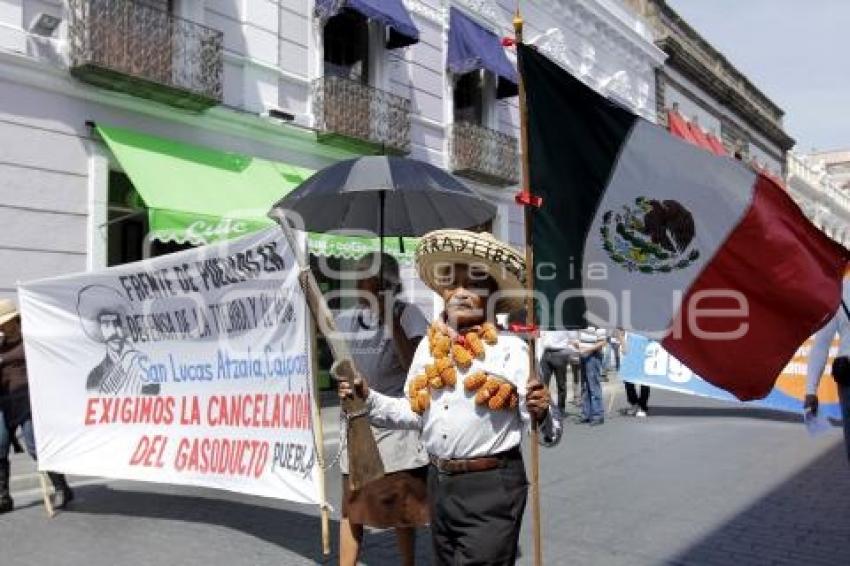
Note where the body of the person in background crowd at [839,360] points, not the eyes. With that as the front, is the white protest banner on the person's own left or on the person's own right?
on the person's own right

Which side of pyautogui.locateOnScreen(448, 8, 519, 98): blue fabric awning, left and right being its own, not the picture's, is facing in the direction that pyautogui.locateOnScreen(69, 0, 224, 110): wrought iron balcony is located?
right

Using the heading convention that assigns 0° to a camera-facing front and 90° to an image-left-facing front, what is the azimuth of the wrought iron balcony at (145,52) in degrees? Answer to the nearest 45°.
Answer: approximately 315°

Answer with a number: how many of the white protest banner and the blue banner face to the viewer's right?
0

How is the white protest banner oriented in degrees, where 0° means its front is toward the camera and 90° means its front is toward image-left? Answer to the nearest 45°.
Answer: approximately 45°

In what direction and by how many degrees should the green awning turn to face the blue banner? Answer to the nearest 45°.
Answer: approximately 45° to its left
